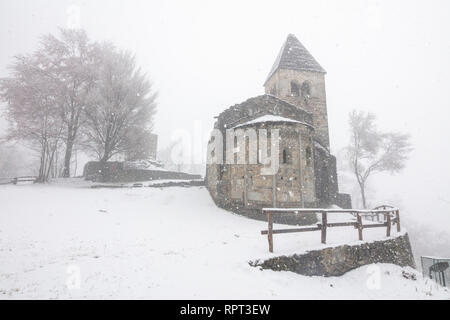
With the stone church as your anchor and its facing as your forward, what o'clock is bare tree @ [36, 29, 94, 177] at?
The bare tree is roughly at 9 o'clock from the stone church.

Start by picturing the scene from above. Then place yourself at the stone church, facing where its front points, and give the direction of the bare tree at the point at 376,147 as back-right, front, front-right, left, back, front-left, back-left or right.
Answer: front-right

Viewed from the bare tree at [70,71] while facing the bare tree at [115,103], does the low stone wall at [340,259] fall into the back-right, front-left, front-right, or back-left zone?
front-right

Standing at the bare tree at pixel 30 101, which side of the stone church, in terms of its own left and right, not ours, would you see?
left

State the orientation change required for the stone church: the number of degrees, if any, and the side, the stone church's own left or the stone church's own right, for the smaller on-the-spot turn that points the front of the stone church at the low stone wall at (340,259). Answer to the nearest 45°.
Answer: approximately 180°

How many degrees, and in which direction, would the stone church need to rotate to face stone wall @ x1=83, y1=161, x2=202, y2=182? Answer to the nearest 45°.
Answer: approximately 90° to its left

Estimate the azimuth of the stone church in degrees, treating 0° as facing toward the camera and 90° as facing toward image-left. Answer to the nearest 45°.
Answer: approximately 180°

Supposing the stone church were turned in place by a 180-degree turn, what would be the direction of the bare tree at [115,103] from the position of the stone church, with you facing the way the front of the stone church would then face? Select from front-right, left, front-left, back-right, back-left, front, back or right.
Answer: right
